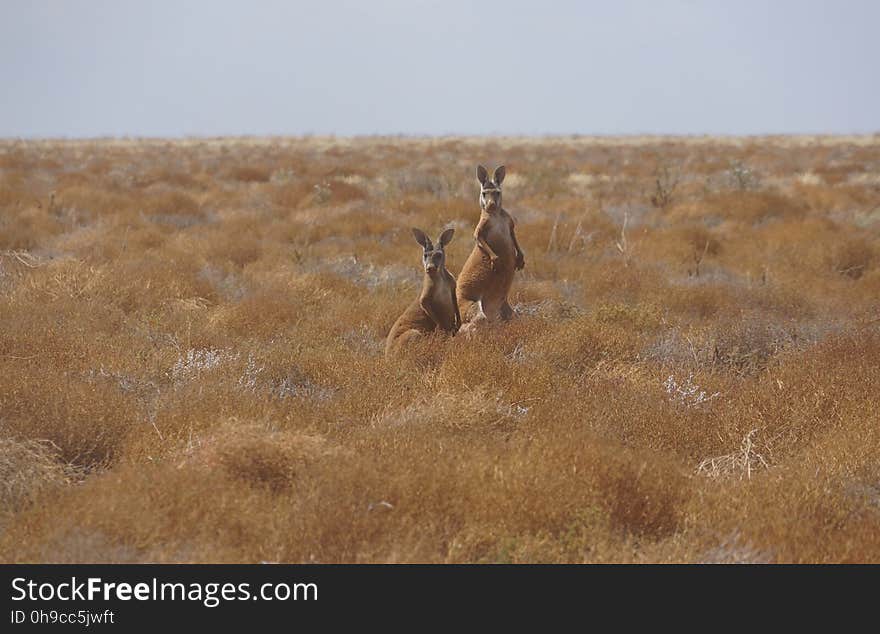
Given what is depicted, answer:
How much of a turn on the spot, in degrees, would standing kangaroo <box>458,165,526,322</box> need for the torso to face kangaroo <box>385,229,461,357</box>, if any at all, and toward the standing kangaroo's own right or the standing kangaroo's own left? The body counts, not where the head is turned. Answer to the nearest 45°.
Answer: approximately 90° to the standing kangaroo's own right

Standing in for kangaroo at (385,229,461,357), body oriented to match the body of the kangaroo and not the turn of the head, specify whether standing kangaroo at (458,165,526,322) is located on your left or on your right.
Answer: on your left

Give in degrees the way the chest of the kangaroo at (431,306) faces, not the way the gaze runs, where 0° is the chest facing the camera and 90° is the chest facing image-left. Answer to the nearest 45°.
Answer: approximately 315°
